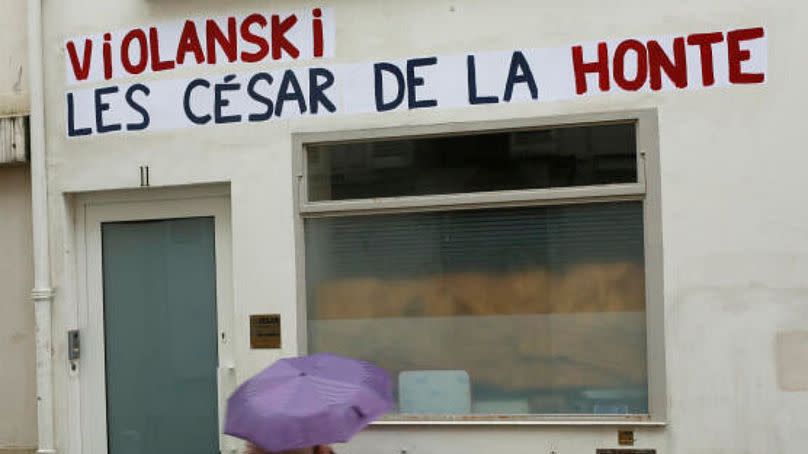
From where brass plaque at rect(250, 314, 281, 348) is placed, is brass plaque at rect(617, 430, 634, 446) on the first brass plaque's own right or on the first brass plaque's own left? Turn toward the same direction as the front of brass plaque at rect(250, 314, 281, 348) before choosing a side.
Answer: on the first brass plaque's own left

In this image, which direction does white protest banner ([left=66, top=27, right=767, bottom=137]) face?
toward the camera

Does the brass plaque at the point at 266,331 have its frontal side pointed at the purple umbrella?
yes

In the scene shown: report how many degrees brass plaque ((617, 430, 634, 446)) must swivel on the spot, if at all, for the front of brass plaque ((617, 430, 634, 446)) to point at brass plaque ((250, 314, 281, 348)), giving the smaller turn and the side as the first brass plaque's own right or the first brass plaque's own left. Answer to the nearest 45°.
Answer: approximately 90° to the first brass plaque's own right

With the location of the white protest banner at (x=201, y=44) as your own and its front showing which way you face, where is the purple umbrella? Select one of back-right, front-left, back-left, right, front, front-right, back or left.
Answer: front

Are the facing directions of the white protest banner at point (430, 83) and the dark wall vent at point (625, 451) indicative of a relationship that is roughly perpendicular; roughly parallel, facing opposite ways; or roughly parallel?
roughly parallel

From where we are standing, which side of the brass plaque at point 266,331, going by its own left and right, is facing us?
front

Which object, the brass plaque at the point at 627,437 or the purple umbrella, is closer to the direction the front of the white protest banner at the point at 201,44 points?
the purple umbrella

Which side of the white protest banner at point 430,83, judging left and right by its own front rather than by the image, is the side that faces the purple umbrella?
front

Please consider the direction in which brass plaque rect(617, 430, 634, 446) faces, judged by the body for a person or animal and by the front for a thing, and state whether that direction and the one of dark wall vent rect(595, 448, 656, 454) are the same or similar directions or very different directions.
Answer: same or similar directions

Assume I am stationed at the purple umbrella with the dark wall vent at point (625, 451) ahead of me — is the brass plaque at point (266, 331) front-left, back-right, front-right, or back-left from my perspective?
front-left

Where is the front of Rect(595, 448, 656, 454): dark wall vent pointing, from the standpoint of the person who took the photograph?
facing the viewer

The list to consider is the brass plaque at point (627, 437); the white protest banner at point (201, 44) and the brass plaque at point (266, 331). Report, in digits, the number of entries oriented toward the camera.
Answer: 3
